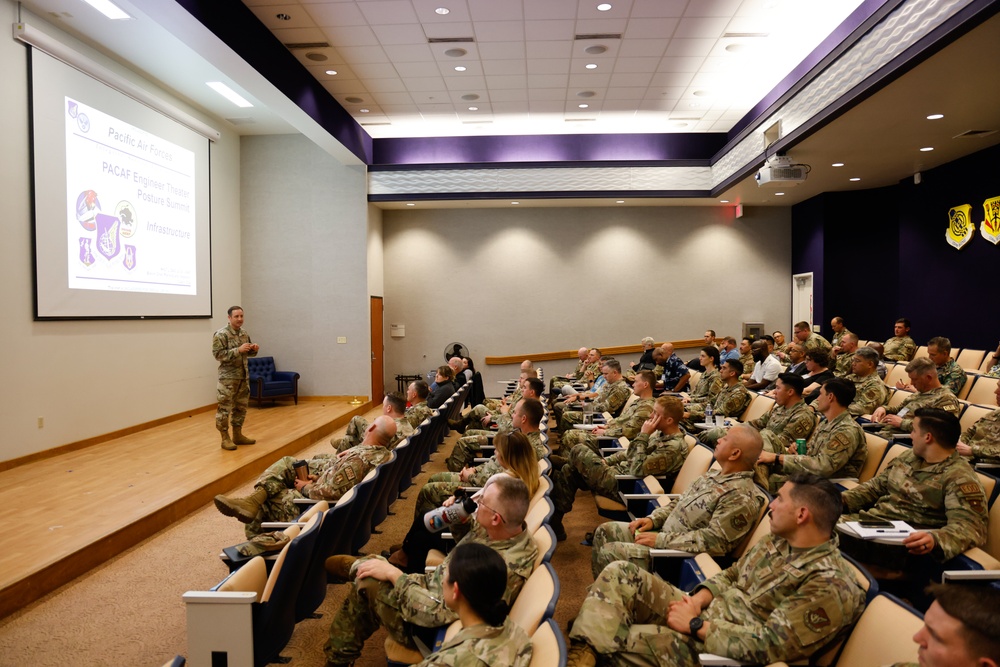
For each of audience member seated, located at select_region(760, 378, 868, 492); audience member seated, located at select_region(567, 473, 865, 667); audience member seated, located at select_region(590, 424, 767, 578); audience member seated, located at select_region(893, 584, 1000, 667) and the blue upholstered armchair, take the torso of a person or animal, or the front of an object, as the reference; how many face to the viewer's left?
4

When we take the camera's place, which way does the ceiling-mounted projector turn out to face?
facing to the left of the viewer

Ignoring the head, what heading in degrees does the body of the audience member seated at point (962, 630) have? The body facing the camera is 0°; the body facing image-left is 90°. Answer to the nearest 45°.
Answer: approximately 90°

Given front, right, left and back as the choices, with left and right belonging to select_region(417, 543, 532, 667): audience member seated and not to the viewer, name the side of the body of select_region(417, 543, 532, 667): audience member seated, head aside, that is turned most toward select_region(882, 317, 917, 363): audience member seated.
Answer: right

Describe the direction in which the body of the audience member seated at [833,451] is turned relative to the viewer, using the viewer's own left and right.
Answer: facing to the left of the viewer

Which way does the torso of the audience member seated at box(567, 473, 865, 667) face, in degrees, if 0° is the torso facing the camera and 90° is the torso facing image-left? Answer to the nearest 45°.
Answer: approximately 90°

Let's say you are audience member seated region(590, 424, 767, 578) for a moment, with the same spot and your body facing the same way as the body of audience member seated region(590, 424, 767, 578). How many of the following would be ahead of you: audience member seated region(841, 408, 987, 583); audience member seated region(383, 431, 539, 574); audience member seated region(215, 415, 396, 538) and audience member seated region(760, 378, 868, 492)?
2

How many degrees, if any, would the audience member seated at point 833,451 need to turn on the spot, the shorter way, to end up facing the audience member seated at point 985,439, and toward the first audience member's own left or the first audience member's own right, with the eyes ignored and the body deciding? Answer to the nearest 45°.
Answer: approximately 135° to the first audience member's own right

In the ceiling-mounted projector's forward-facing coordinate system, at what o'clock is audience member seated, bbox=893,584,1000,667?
The audience member seated is roughly at 9 o'clock from the ceiling-mounted projector.

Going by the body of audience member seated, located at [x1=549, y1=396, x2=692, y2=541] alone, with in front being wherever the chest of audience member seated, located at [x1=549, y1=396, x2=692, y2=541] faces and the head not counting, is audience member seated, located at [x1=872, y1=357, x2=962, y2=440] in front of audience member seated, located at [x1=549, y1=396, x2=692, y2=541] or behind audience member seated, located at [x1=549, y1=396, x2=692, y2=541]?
behind

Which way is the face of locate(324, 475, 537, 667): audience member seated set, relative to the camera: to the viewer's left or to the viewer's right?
to the viewer's left

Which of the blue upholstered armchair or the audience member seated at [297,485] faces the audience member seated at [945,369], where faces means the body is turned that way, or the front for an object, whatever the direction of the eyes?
the blue upholstered armchair

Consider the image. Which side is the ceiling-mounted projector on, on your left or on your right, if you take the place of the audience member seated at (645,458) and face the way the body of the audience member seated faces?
on your right

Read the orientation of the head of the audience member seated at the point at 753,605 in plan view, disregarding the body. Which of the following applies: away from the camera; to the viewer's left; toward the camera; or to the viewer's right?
to the viewer's left

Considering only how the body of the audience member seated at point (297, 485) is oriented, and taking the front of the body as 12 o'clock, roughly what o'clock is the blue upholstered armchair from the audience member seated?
The blue upholstered armchair is roughly at 3 o'clock from the audience member seated.

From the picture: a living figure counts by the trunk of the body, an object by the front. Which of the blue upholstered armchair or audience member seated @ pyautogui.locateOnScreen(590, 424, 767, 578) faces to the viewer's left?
the audience member seated
